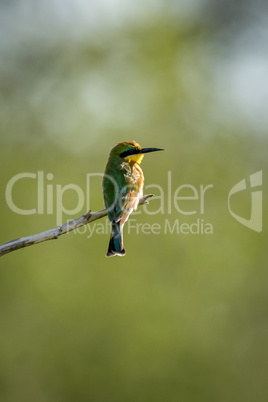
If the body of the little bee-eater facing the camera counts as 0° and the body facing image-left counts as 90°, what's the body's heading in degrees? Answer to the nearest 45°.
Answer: approximately 270°
